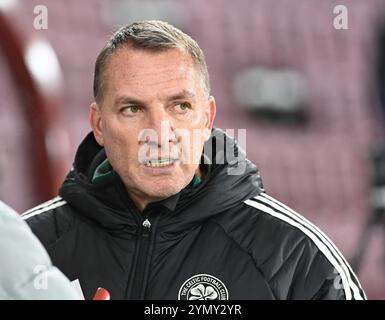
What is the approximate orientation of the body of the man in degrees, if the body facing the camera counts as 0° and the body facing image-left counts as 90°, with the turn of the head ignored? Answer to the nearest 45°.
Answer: approximately 45°
